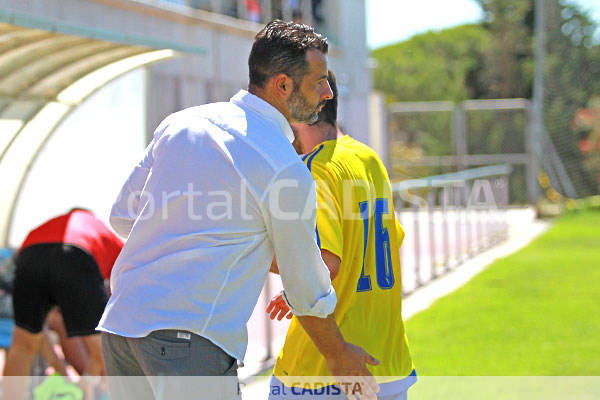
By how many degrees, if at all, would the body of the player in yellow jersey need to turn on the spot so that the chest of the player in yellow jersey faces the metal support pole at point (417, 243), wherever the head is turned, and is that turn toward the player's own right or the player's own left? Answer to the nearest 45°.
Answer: approximately 45° to the player's own right

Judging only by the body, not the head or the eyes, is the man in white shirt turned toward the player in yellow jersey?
yes

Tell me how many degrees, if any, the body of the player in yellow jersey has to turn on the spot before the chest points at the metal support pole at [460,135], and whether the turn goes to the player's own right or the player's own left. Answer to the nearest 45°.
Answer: approximately 45° to the player's own right

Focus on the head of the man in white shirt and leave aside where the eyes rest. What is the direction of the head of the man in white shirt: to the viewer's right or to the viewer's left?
to the viewer's right

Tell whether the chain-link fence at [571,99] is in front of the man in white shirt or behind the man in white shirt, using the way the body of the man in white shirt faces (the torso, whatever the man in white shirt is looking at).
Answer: in front

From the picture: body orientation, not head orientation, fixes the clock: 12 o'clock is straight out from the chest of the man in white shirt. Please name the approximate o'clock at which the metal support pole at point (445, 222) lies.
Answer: The metal support pole is roughly at 11 o'clock from the man in white shirt.

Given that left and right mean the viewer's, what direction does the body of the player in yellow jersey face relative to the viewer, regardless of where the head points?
facing away from the viewer and to the left of the viewer

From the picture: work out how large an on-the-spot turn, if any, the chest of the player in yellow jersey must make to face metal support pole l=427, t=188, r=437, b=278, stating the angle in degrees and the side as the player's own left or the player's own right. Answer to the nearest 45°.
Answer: approximately 45° to the player's own right

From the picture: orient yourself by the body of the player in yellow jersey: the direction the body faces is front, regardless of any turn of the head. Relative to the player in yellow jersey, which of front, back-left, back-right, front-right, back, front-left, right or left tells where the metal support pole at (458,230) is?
front-right

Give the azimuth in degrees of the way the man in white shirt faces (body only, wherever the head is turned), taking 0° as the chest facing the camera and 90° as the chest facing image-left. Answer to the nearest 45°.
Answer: approximately 225°

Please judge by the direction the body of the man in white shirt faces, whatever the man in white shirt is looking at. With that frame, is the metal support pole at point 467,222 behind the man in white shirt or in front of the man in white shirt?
in front

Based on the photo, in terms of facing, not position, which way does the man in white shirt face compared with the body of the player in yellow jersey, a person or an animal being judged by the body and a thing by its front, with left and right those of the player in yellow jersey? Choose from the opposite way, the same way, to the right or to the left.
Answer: to the right
